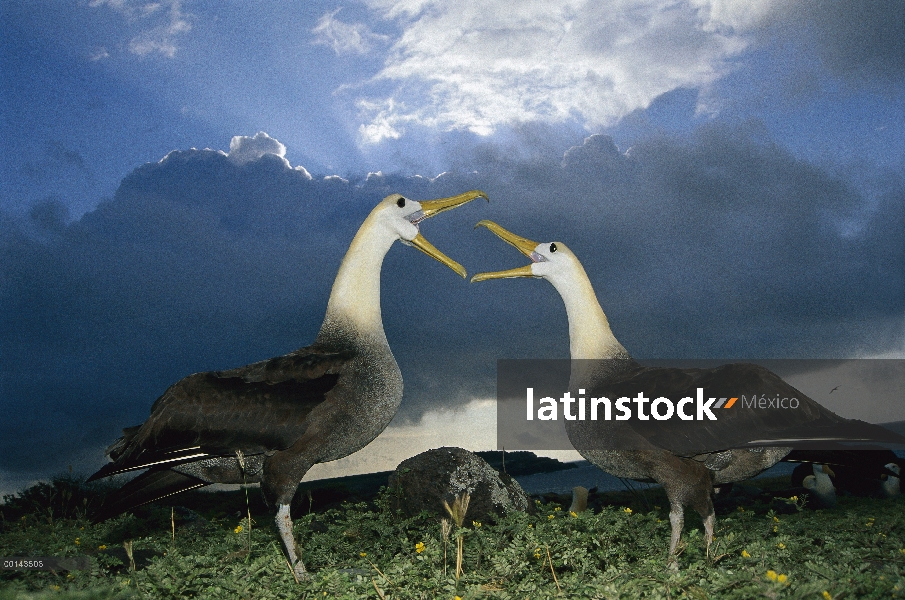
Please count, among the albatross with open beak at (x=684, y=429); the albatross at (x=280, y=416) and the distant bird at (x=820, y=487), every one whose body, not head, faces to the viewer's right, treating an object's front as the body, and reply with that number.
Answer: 1

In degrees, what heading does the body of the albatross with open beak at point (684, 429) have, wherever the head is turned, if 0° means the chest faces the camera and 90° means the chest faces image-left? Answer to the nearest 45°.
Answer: approximately 90°

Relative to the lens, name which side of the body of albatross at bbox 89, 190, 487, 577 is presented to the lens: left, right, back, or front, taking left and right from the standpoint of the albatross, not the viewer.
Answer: right

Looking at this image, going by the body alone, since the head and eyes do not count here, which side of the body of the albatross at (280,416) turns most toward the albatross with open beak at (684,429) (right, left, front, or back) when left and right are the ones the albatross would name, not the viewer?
front

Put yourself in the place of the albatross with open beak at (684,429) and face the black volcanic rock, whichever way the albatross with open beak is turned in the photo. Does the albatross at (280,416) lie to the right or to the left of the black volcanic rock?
left

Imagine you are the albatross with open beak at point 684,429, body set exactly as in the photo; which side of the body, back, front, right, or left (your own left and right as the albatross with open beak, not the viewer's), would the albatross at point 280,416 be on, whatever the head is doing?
front
